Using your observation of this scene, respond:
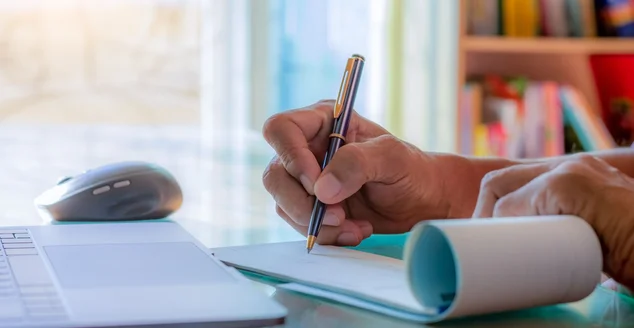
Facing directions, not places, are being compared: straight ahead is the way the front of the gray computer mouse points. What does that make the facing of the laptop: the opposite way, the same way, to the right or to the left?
the opposite way

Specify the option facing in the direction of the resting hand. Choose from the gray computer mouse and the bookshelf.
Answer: the bookshelf

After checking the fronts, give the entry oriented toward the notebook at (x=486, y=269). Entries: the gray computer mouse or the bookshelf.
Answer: the bookshelf

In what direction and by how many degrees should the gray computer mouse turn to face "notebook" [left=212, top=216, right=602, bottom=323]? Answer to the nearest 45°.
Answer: approximately 135° to its left

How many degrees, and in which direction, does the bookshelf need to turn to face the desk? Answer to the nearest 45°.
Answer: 0° — it already faces it

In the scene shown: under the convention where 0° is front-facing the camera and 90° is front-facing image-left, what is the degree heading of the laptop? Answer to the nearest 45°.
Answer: approximately 270°

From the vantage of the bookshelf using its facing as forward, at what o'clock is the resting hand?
The resting hand is roughly at 12 o'clock from the bookshelf.

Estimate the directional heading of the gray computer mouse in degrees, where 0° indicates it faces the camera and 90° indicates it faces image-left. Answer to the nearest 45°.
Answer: approximately 90°
